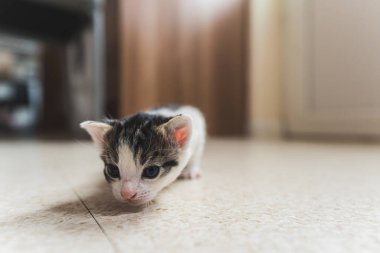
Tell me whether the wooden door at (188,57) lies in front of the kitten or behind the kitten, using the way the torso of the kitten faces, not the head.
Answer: behind

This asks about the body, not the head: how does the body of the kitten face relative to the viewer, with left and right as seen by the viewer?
facing the viewer and to the left of the viewer

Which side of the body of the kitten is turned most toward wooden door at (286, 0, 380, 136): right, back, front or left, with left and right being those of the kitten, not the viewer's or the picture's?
back
